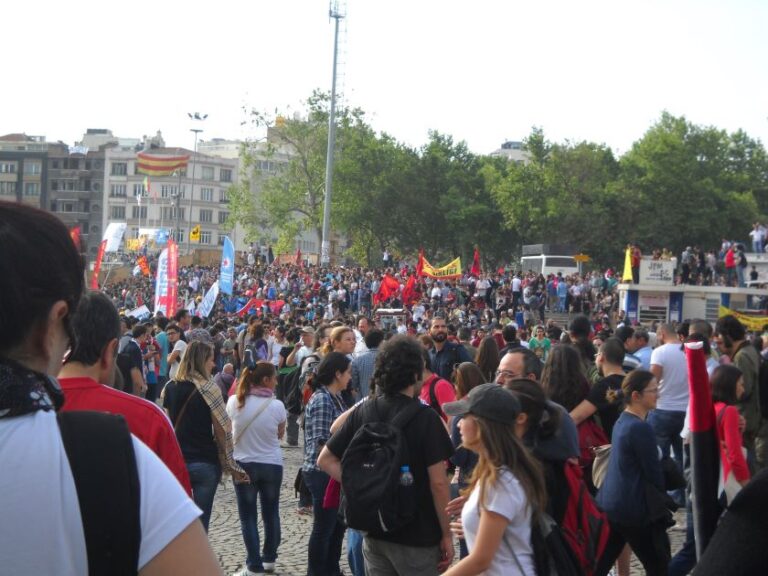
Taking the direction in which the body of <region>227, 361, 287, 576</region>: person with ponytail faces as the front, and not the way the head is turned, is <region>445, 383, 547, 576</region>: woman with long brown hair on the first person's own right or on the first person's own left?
on the first person's own right
